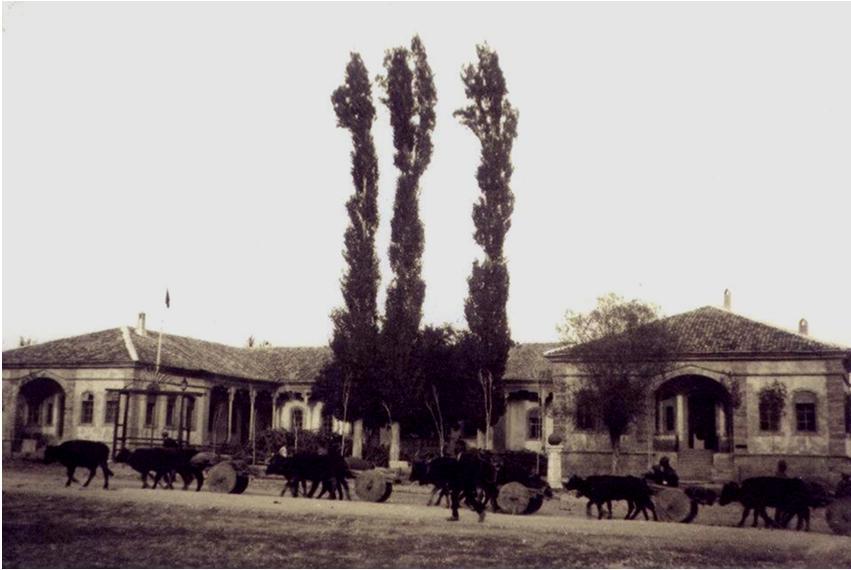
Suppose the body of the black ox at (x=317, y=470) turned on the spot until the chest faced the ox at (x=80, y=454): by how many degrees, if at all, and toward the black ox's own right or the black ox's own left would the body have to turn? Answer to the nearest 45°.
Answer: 0° — it already faces it

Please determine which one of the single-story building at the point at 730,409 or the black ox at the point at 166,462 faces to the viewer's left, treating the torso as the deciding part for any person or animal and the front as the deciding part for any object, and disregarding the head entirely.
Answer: the black ox

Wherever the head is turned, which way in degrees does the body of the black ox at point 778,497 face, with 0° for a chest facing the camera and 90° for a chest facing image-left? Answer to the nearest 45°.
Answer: approximately 90°

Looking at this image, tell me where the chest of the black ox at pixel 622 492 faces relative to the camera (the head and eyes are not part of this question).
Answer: to the viewer's left

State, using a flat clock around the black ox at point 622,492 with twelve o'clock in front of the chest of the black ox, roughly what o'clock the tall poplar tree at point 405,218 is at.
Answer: The tall poplar tree is roughly at 2 o'clock from the black ox.

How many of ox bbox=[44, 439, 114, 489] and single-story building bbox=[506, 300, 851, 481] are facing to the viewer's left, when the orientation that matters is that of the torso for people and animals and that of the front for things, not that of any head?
1

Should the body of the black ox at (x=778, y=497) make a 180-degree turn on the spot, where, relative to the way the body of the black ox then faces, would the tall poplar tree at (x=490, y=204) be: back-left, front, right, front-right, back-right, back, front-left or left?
back-left

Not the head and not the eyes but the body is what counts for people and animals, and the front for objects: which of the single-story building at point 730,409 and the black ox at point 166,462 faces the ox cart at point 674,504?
the single-story building

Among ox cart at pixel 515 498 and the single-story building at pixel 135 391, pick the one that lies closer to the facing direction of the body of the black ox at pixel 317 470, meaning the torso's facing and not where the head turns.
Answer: the single-story building

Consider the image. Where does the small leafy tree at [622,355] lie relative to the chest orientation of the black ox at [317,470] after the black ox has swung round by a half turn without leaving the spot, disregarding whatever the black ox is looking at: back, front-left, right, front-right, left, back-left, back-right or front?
front-left

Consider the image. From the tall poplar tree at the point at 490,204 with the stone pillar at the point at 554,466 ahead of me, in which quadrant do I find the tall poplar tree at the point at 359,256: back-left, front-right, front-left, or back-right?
back-right

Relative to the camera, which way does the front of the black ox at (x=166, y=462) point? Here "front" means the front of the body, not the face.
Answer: to the viewer's left

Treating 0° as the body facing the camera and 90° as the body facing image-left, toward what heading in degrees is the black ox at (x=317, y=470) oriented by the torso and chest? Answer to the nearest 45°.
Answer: approximately 90°

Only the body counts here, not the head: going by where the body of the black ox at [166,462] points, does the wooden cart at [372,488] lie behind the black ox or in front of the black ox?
behind
